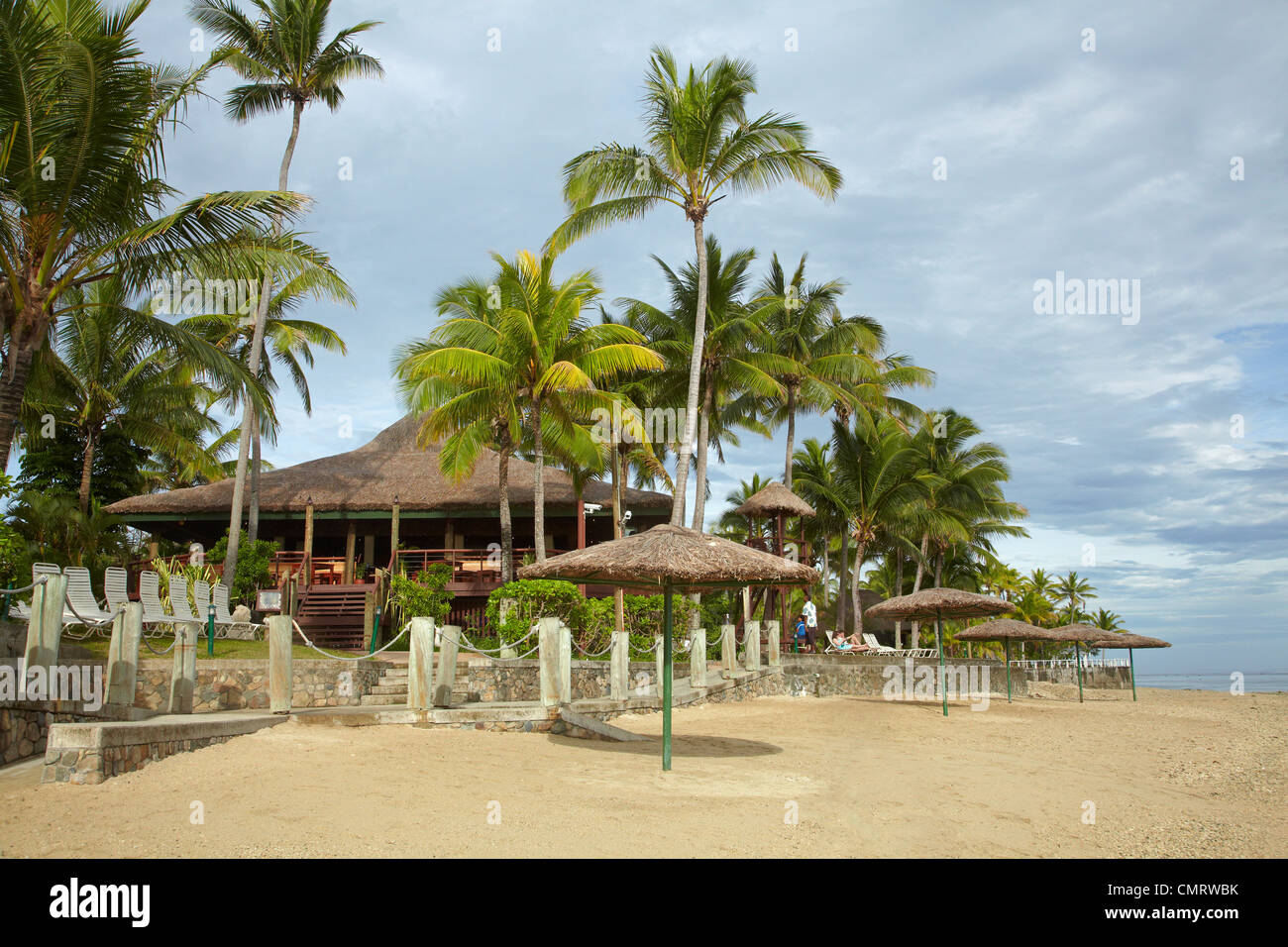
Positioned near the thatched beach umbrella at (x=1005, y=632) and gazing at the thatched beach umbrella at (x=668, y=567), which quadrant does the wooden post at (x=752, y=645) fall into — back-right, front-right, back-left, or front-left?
front-right

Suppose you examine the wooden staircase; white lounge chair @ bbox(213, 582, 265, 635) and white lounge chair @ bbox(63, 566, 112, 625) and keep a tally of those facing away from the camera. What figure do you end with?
0

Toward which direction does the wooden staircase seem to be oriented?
toward the camera

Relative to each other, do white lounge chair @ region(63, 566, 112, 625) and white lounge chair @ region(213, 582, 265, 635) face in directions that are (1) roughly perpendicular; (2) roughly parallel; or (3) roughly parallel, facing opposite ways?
roughly parallel

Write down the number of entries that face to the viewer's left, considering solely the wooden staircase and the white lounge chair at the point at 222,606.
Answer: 0

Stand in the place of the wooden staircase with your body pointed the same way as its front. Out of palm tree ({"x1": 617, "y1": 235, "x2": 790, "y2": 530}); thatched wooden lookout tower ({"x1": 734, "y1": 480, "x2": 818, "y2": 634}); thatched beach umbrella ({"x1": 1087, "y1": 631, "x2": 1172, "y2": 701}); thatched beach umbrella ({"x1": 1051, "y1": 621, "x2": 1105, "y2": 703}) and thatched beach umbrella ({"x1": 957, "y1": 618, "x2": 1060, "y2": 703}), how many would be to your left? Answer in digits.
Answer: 5

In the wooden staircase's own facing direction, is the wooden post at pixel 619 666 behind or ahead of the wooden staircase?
ahead

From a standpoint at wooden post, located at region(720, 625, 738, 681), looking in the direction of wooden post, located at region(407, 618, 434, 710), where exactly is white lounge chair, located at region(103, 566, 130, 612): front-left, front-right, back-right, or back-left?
front-right

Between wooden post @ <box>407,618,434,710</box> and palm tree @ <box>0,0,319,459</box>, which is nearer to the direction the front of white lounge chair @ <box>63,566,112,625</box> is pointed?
the wooden post

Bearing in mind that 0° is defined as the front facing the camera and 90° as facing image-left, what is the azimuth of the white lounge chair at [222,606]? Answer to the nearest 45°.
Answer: approximately 315°

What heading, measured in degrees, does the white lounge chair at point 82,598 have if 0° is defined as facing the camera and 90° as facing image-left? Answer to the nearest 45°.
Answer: approximately 315°

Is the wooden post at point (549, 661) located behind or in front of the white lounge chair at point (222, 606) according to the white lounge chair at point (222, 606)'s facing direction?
in front

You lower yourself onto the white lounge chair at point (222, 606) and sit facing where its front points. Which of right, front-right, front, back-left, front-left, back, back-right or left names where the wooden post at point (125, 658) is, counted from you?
front-right

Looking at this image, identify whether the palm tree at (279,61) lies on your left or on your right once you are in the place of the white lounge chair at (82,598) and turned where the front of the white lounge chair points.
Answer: on your left
